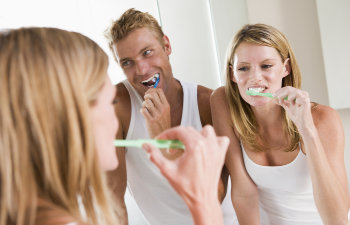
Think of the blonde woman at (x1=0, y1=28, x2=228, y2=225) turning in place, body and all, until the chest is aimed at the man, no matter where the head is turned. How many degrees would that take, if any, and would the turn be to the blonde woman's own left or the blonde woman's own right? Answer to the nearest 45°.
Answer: approximately 45° to the blonde woman's own left

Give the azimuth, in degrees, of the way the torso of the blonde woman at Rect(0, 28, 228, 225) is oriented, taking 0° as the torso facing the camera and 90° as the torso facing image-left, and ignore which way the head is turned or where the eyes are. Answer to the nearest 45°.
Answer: approximately 225°

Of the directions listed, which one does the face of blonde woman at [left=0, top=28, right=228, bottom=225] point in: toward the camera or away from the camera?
away from the camera
